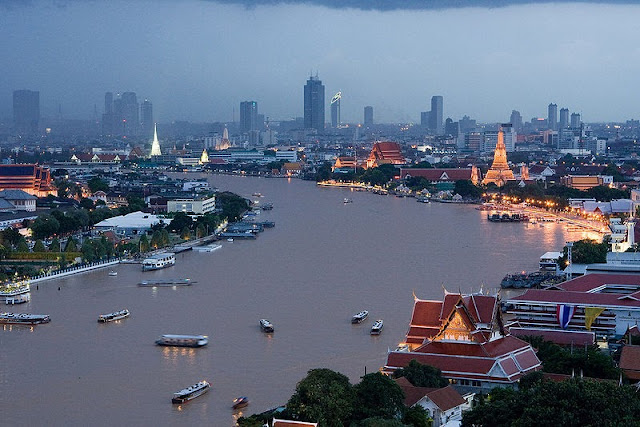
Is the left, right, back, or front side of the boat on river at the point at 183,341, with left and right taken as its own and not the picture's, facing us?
right

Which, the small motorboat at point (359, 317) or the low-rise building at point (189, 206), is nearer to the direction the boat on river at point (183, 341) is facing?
the small motorboat

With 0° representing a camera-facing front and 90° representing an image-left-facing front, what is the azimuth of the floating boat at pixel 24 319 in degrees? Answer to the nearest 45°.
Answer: approximately 270°

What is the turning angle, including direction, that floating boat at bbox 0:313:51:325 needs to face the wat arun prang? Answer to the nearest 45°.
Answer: approximately 45° to its left
